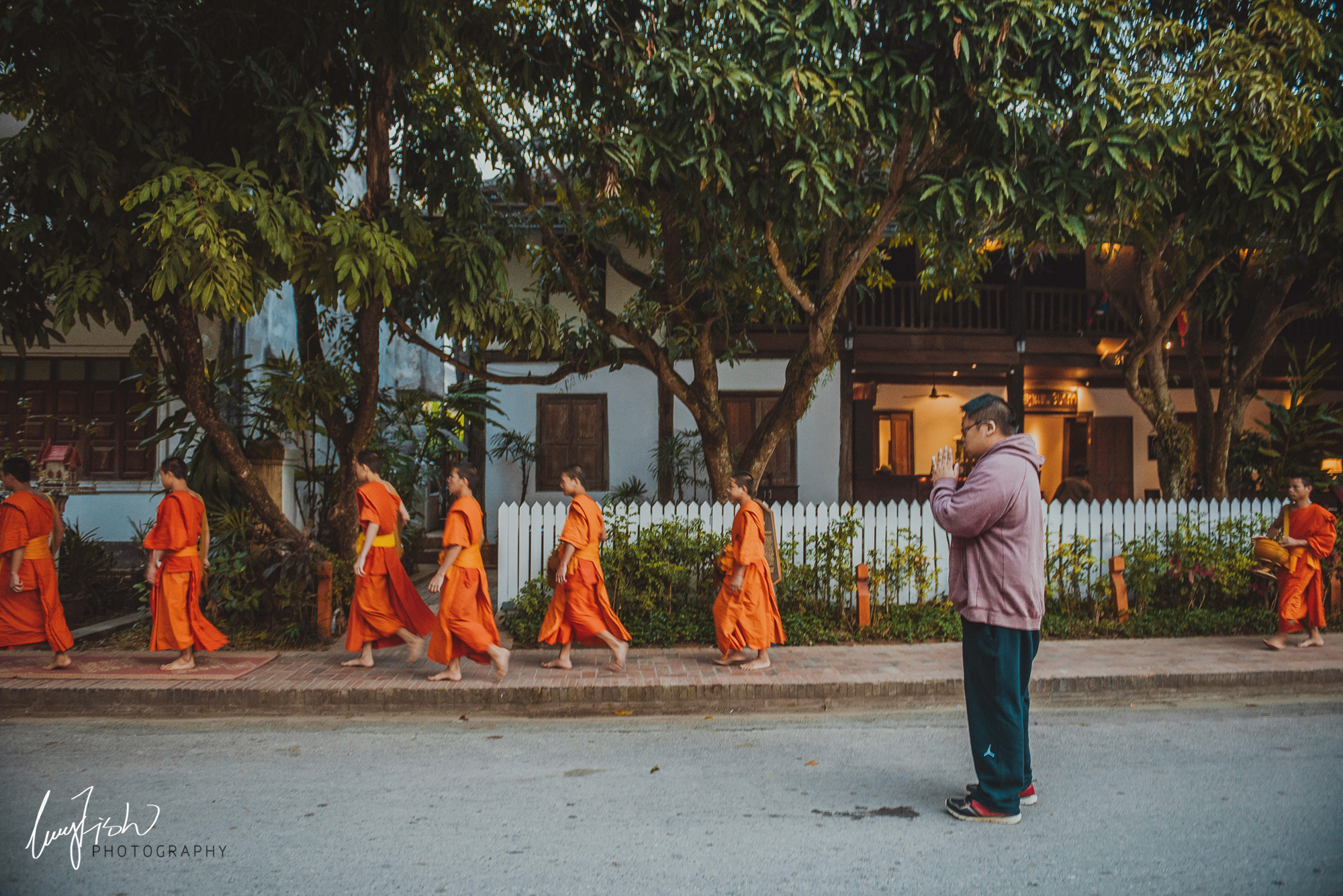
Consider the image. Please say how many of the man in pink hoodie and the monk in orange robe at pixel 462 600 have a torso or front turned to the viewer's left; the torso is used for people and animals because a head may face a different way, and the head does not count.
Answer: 2

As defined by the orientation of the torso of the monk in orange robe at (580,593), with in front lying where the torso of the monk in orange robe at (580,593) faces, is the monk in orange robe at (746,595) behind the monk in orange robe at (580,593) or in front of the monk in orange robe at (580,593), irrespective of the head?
behind

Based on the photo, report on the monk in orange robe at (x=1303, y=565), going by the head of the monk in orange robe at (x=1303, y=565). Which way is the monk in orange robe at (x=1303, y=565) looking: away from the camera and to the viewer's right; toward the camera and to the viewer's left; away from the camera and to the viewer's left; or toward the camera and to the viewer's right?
toward the camera and to the viewer's left

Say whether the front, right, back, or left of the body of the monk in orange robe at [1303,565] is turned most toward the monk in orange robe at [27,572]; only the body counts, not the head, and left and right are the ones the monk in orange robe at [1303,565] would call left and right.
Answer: front

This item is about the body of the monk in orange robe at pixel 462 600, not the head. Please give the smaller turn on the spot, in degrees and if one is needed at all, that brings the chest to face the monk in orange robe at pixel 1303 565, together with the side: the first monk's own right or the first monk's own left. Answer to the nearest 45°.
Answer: approximately 180°

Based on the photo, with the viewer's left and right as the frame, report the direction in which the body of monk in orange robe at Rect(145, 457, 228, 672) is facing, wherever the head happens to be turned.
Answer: facing to the left of the viewer

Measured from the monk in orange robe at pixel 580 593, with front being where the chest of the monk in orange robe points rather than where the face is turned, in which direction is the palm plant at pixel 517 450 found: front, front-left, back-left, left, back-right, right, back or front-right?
right

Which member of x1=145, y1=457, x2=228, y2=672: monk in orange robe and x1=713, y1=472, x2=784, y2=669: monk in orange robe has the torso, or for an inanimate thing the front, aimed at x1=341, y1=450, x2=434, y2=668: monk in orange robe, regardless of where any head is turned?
x1=713, y1=472, x2=784, y2=669: monk in orange robe

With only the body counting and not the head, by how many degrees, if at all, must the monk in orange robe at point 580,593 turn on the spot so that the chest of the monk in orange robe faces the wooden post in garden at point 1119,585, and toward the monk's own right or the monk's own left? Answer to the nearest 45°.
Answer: approximately 180°

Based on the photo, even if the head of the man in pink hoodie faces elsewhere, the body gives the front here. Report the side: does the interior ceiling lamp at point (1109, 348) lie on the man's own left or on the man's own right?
on the man's own right

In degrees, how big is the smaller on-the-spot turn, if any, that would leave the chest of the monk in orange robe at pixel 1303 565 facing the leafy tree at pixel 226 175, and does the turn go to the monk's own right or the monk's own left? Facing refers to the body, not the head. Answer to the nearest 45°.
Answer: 0° — they already face it

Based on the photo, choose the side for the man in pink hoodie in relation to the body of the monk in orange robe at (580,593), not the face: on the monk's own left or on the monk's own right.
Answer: on the monk's own left

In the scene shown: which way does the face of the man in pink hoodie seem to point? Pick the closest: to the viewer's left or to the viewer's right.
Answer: to the viewer's left

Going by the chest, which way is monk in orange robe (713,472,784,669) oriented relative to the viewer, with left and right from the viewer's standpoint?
facing to the left of the viewer

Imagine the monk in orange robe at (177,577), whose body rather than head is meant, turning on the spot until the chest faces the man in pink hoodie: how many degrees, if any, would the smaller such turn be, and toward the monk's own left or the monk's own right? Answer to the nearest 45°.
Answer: approximately 135° to the monk's own left

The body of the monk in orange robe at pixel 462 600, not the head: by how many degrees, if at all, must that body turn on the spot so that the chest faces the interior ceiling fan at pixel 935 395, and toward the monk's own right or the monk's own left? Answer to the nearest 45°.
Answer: approximately 135° to the monk's own right

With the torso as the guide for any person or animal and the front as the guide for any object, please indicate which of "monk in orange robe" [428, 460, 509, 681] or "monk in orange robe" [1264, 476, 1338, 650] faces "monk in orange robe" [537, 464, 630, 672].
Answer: "monk in orange robe" [1264, 476, 1338, 650]
